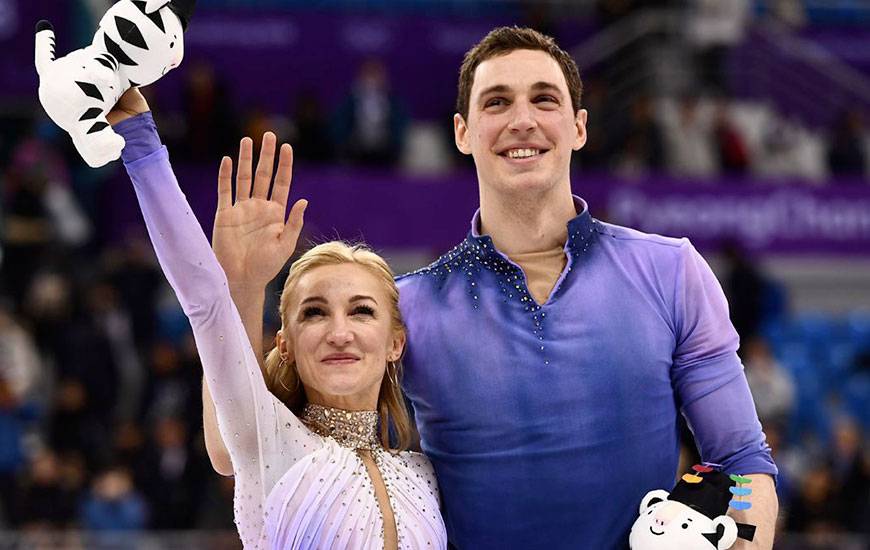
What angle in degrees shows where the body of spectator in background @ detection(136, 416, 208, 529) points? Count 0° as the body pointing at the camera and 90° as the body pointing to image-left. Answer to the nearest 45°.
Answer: approximately 0°

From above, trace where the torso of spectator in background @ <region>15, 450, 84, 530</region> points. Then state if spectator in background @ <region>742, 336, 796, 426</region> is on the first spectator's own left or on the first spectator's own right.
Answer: on the first spectator's own left

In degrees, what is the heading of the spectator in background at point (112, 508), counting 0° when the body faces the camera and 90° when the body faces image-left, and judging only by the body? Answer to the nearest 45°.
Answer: approximately 0°

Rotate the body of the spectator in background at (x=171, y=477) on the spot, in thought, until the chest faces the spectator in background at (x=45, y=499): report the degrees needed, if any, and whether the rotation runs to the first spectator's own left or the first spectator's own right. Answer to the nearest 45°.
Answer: approximately 90° to the first spectator's own right
